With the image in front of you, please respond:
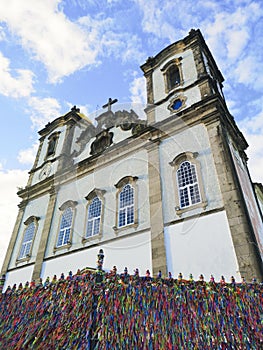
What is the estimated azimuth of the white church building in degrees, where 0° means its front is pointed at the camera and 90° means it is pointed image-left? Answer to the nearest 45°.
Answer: approximately 45°
